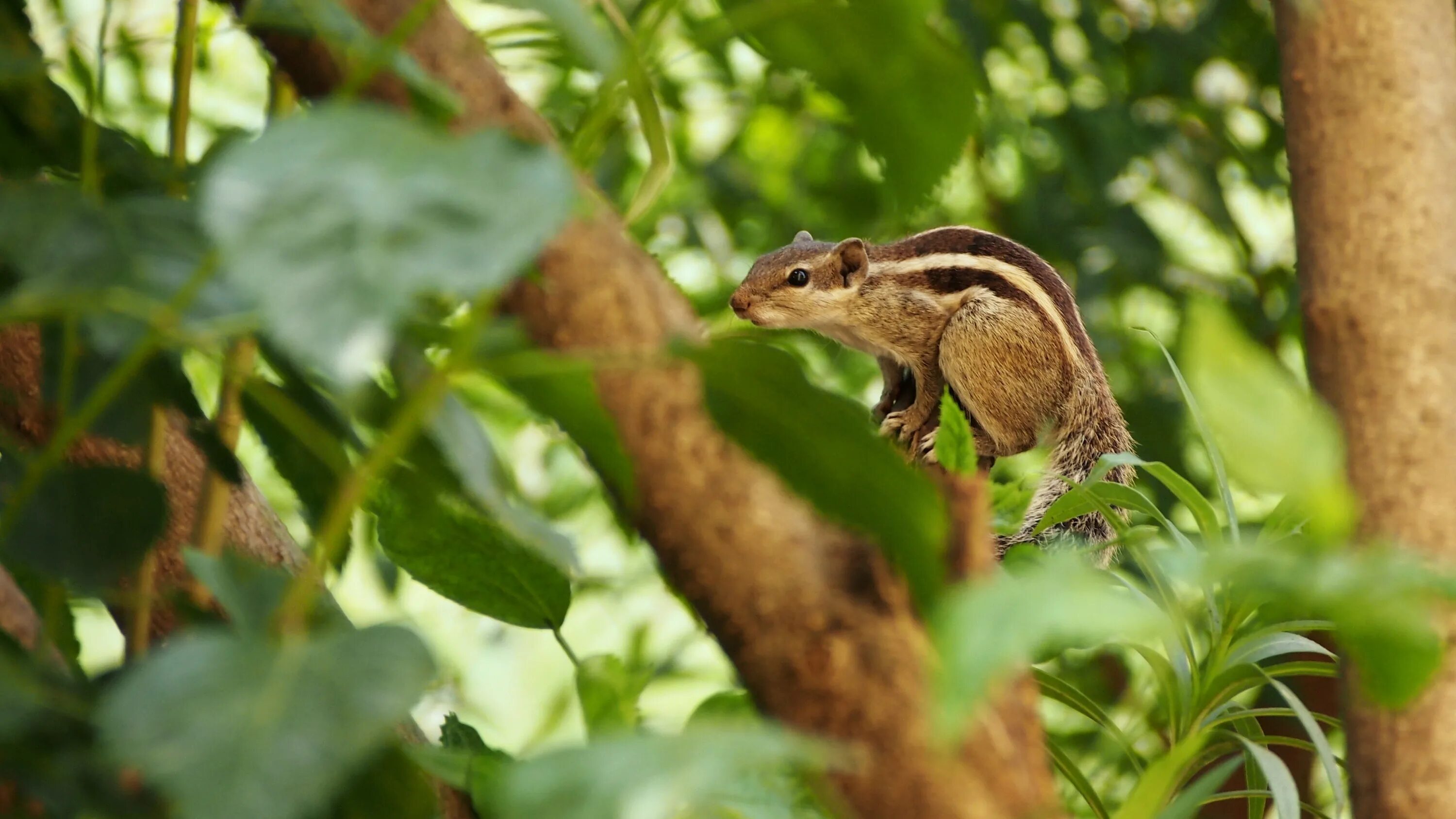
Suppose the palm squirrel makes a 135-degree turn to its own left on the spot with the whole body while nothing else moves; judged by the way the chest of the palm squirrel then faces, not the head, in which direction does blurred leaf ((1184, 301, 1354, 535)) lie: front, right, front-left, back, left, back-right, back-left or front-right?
front-right

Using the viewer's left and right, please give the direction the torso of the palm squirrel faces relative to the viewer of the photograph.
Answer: facing to the left of the viewer

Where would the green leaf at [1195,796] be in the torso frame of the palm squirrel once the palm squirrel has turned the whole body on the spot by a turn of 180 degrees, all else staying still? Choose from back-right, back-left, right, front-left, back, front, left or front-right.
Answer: right

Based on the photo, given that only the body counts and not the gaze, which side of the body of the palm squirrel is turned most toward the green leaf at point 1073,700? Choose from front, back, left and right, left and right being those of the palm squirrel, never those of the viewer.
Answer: left

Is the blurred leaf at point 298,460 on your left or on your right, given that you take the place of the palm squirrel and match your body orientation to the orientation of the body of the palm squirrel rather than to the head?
on your left

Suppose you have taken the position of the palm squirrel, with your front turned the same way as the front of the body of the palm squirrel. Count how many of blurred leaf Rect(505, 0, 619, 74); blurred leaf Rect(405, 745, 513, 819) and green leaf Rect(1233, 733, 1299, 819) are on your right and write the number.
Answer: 0

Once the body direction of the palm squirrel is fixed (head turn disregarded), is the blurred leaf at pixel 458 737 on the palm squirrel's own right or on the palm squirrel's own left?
on the palm squirrel's own left

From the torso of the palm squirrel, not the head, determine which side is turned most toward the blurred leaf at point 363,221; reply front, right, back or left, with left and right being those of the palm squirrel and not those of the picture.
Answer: left
